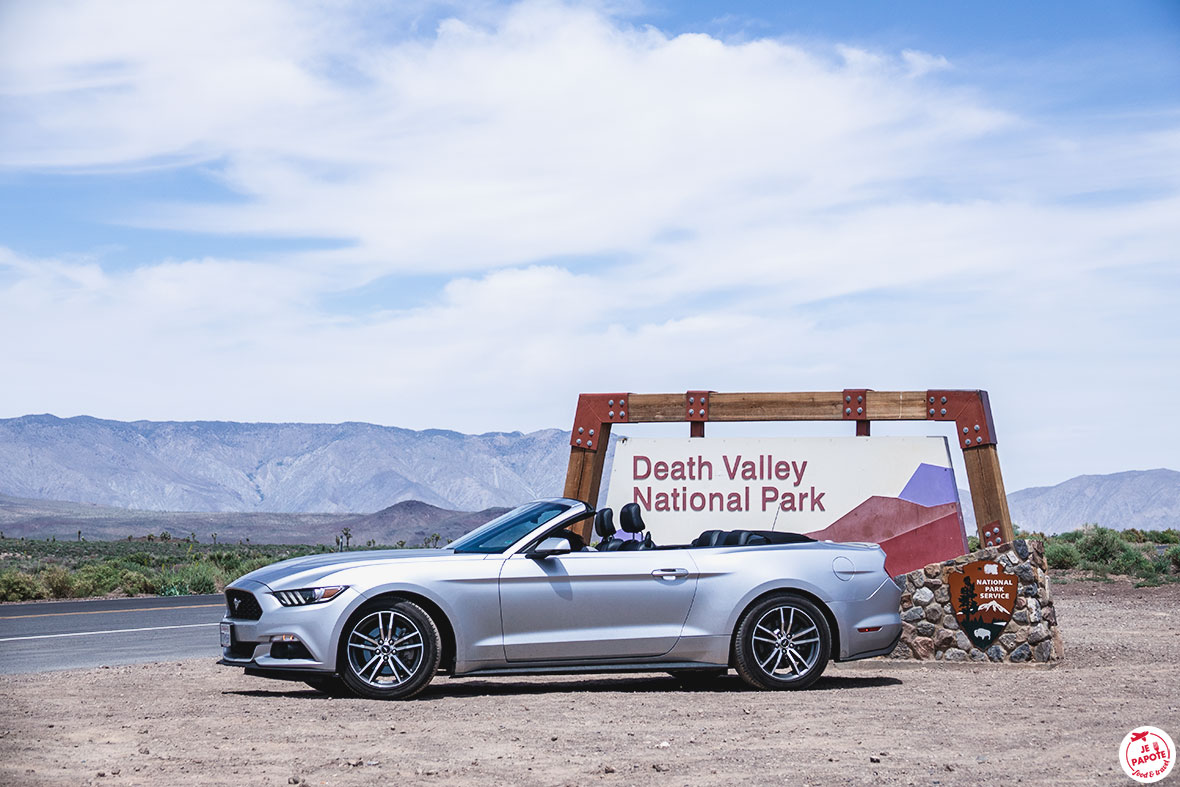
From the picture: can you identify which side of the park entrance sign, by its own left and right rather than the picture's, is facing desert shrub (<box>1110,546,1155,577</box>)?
back

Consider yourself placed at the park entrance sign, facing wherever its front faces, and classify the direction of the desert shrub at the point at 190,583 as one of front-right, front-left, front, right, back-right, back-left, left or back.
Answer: back-right

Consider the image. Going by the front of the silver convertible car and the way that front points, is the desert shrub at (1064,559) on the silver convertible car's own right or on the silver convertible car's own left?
on the silver convertible car's own right

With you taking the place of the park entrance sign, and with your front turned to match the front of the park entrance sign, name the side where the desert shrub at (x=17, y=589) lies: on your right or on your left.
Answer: on your right

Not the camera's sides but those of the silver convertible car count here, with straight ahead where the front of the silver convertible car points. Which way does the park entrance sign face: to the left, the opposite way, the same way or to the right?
to the left

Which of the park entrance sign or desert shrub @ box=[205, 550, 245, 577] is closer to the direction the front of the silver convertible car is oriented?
the desert shrub

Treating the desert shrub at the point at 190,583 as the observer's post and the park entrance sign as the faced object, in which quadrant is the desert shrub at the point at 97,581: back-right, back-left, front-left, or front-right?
back-right

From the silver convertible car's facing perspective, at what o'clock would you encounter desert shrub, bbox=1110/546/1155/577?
The desert shrub is roughly at 4 o'clock from the silver convertible car.

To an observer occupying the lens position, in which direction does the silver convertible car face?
facing to the left of the viewer

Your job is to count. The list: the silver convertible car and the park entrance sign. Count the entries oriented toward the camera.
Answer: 1

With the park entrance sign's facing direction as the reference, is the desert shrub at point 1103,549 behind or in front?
behind

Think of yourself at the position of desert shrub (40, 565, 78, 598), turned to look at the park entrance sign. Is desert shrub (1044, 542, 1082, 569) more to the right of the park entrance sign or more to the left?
left

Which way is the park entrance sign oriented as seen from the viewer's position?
toward the camera

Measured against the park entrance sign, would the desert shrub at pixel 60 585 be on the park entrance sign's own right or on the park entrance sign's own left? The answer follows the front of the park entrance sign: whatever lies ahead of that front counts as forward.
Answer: on the park entrance sign's own right

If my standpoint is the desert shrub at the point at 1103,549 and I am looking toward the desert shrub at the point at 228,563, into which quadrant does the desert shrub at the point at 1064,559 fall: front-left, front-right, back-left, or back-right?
front-left
